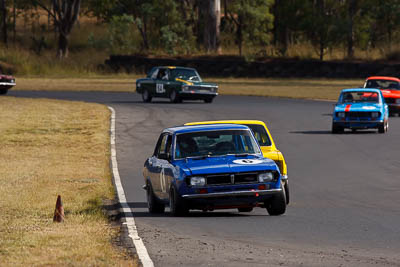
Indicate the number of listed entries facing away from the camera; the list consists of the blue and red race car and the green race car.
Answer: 0

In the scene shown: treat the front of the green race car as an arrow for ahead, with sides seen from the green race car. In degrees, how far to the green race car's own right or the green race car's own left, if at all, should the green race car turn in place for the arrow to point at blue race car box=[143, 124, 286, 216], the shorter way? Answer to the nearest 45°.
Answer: approximately 45° to the green race car's own right

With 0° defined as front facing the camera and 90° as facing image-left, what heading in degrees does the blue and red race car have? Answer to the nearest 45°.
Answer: approximately 0°

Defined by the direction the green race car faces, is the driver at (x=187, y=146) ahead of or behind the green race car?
ahead

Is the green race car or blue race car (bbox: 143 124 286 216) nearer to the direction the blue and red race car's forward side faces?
the blue race car

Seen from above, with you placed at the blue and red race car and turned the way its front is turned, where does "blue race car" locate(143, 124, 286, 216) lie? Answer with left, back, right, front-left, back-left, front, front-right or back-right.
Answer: front
